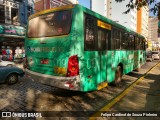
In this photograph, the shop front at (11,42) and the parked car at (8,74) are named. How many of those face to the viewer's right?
1

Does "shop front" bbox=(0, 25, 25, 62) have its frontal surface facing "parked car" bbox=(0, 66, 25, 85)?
yes

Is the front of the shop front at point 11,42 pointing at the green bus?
yes

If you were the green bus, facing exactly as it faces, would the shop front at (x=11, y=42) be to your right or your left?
on your left

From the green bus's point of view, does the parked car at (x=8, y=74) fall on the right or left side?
on its left

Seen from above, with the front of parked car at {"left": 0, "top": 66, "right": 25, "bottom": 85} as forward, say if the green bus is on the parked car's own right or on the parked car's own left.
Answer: on the parked car's own right

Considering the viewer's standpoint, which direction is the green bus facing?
facing away from the viewer and to the right of the viewer
